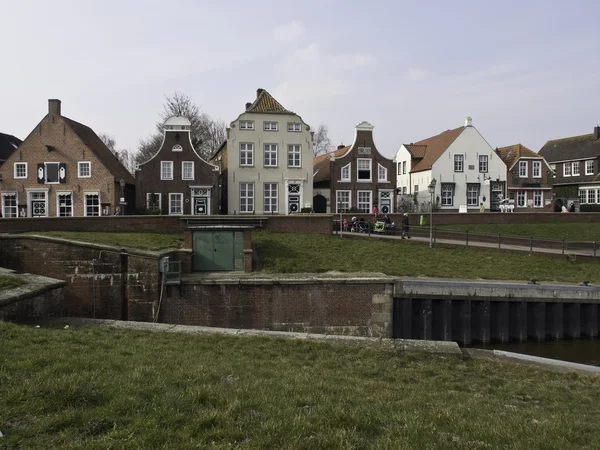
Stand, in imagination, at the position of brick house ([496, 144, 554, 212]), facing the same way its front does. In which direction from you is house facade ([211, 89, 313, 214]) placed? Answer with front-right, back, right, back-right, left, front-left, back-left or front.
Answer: front-right

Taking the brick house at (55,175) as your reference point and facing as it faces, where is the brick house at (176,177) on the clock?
the brick house at (176,177) is roughly at 10 o'clock from the brick house at (55,175).

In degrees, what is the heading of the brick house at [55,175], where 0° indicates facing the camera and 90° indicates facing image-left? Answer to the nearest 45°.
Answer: approximately 0°

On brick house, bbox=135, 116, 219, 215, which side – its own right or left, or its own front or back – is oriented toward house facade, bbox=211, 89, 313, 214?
left

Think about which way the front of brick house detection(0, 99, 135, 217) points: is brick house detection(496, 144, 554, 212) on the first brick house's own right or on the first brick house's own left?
on the first brick house's own left

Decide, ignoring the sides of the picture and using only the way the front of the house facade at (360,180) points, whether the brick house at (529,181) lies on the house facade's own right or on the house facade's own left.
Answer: on the house facade's own left

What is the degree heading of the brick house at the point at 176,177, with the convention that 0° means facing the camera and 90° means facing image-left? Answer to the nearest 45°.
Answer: approximately 0°

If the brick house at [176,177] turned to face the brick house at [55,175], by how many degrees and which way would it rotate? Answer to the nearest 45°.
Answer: approximately 90° to its right

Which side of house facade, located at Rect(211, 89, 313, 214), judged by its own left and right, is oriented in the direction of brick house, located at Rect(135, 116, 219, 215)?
right

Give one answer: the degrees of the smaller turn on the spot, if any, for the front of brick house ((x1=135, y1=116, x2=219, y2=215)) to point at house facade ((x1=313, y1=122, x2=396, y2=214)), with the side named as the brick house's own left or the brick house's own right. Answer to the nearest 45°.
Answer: approximately 90° to the brick house's own left

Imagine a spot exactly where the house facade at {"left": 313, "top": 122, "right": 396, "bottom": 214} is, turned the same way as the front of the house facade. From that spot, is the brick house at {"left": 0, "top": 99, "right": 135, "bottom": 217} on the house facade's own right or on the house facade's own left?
on the house facade's own right

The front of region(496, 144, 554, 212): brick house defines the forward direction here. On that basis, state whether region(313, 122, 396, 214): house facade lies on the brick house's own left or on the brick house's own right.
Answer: on the brick house's own right
